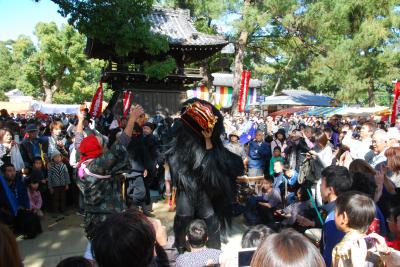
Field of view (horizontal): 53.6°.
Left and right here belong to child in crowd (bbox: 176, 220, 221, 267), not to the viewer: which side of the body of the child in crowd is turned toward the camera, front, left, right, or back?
back

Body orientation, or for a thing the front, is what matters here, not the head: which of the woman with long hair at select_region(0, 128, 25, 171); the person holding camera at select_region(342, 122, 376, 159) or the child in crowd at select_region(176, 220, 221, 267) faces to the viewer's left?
the person holding camera

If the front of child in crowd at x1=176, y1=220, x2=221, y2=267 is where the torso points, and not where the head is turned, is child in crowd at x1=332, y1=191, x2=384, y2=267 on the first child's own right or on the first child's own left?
on the first child's own right

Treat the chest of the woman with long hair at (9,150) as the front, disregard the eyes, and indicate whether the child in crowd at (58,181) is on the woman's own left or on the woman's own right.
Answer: on the woman's own left

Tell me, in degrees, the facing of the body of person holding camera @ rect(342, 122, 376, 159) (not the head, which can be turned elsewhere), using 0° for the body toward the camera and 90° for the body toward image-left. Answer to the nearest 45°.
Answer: approximately 90°

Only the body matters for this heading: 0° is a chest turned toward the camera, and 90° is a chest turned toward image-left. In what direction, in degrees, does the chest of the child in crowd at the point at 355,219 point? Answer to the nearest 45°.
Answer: approximately 135°

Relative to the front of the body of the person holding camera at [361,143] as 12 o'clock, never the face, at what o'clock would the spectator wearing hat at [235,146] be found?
The spectator wearing hat is roughly at 1 o'clock from the person holding camera.

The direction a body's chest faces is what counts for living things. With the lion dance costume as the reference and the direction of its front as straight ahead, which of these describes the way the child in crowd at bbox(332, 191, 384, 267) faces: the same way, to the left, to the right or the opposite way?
the opposite way

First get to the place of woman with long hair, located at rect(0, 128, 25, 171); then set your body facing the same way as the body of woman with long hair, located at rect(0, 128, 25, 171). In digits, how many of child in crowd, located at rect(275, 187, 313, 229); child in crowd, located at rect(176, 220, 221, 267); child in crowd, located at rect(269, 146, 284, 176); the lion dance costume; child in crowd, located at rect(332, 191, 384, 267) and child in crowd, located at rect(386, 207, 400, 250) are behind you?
0

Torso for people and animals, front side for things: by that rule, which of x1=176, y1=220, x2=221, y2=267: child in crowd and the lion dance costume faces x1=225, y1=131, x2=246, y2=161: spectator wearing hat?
the child in crowd

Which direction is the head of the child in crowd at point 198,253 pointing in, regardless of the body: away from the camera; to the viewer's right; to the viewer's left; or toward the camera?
away from the camera

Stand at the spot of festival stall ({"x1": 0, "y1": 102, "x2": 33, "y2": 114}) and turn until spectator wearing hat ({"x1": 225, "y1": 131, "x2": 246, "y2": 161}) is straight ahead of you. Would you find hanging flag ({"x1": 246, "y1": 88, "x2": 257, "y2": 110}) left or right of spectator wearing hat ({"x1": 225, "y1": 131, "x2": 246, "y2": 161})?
left

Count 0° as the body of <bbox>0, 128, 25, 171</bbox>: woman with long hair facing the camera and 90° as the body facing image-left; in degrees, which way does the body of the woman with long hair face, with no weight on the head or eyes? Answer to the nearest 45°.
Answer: approximately 315°

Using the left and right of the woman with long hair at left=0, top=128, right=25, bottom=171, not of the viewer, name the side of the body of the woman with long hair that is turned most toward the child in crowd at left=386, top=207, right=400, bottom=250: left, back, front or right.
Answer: front

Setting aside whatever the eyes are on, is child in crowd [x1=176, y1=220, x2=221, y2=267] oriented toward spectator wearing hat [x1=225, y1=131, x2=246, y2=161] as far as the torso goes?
yes
